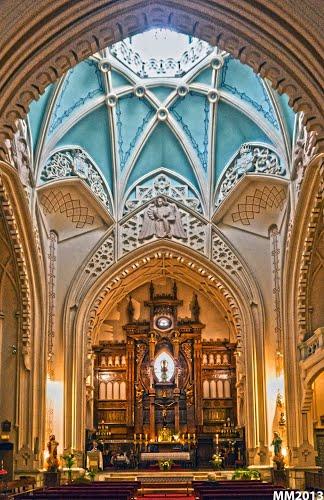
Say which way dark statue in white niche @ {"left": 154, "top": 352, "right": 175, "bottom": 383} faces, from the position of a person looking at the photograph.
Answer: facing the viewer

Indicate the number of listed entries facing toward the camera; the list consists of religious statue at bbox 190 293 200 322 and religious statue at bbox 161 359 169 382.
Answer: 2

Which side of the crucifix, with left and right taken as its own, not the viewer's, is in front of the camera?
front

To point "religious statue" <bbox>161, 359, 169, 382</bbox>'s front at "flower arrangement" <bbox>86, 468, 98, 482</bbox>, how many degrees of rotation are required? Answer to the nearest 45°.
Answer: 0° — it already faces it

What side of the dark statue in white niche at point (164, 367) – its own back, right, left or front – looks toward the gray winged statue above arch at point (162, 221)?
front
